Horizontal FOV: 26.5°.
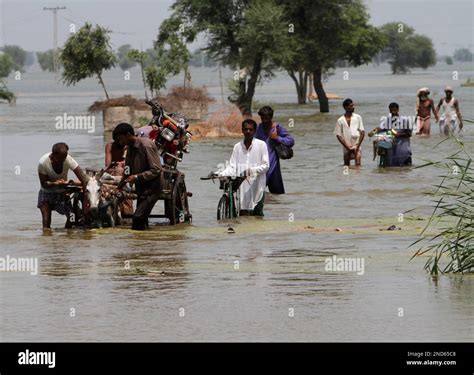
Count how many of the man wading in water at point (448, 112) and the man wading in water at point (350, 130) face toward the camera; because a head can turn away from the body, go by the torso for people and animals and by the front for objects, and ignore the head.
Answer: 2

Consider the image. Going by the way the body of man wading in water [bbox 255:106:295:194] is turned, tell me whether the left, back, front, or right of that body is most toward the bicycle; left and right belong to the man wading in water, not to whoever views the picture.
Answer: front

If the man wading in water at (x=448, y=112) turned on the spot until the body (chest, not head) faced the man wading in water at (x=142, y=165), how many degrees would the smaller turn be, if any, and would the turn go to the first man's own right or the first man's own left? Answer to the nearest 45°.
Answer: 0° — they already face them

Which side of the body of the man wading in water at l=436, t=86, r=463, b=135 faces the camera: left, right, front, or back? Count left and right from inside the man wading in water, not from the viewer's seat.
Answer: front

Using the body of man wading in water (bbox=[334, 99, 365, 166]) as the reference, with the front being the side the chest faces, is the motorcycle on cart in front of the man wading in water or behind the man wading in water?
in front

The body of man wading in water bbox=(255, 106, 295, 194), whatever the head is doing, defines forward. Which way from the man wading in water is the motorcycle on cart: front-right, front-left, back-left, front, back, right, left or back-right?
front

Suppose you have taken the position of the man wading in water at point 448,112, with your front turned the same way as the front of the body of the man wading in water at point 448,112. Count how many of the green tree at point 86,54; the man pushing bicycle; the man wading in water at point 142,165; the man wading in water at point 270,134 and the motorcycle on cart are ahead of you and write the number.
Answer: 4

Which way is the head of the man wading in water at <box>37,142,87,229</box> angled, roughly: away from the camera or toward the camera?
toward the camera

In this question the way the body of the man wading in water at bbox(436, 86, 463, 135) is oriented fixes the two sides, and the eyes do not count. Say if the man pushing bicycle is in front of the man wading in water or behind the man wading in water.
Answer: in front

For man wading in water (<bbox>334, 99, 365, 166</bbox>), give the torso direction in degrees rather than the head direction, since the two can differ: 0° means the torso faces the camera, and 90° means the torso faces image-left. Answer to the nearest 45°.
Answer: approximately 0°

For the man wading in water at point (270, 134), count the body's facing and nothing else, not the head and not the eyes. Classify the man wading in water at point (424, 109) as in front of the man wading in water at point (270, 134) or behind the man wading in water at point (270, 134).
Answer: behind

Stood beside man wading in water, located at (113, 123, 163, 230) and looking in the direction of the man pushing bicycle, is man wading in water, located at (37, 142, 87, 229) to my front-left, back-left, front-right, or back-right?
back-left

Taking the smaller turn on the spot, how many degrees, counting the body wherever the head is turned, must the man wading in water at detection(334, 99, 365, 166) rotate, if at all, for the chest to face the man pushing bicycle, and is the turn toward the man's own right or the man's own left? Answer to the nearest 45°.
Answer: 0° — they already face them

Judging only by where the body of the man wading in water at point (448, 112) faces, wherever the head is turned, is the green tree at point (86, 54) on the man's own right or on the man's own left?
on the man's own right

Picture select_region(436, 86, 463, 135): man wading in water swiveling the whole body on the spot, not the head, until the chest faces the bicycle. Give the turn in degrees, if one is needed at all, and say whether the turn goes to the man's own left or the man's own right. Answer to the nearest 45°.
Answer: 0° — they already face it
